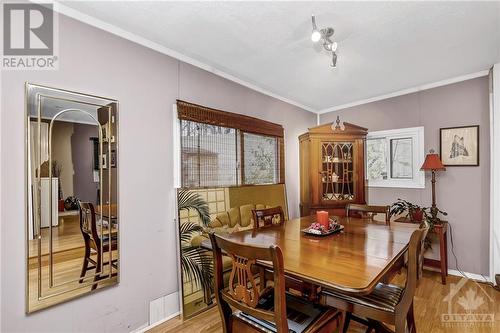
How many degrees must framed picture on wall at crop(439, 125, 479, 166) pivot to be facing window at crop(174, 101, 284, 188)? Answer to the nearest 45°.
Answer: approximately 45° to its right

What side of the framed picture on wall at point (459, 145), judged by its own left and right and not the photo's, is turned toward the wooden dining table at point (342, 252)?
front

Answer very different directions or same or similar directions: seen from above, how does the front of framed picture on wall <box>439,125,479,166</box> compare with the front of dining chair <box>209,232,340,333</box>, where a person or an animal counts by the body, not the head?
very different directions

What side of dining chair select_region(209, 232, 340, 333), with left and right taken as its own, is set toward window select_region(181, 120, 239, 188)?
left

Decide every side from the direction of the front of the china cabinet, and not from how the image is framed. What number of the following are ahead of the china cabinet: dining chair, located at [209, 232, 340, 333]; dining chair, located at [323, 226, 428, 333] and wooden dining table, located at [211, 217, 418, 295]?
3

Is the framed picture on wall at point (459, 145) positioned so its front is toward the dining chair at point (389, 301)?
yes

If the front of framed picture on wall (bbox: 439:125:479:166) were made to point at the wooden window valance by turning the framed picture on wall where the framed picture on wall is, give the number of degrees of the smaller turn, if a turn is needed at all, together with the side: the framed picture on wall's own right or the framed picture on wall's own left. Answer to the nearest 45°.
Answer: approximately 45° to the framed picture on wall's own right

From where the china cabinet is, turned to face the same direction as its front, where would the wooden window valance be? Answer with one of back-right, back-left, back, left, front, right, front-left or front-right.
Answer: front-right

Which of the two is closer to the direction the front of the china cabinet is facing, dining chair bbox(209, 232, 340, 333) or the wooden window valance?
the dining chair

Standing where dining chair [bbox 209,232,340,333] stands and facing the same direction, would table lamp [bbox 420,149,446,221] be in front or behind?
in front

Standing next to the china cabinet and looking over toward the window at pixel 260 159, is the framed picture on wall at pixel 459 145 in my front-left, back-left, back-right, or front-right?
back-left

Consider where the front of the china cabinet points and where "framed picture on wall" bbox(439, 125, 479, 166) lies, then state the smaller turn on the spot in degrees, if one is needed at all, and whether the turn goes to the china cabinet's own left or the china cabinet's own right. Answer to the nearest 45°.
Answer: approximately 90° to the china cabinet's own left

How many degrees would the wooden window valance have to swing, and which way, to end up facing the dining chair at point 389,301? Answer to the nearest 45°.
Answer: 0° — it already faces it

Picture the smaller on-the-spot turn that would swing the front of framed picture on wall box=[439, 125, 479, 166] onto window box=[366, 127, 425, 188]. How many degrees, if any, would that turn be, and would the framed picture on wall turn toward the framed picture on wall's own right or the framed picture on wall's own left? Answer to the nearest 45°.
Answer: approximately 90° to the framed picture on wall's own right

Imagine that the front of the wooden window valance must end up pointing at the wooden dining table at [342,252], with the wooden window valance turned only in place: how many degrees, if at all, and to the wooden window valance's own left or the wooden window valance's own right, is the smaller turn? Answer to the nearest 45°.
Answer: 0° — it already faces it
